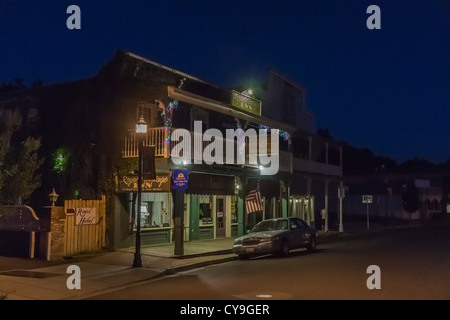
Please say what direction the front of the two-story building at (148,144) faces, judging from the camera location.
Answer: facing the viewer and to the right of the viewer

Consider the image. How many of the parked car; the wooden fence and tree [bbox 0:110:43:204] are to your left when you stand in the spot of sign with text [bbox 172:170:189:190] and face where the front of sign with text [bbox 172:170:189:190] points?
1

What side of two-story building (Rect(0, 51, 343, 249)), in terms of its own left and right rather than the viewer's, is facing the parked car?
front

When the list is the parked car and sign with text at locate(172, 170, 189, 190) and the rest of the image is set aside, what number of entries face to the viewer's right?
0

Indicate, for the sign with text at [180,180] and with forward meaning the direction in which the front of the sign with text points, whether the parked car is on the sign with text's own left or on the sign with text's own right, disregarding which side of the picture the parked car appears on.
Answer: on the sign with text's own left

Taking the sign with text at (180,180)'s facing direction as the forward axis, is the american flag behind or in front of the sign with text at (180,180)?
behind

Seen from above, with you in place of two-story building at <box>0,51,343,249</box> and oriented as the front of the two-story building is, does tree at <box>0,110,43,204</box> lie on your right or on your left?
on your right

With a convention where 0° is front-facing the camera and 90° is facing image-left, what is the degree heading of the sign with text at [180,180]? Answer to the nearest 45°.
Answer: approximately 0°

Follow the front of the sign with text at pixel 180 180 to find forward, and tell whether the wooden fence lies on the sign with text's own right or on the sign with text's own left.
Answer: on the sign with text's own right

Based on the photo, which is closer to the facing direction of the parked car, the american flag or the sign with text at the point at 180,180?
the sign with text

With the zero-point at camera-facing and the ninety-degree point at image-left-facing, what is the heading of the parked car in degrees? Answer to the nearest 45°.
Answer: approximately 45°

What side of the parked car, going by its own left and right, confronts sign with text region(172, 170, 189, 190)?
front
